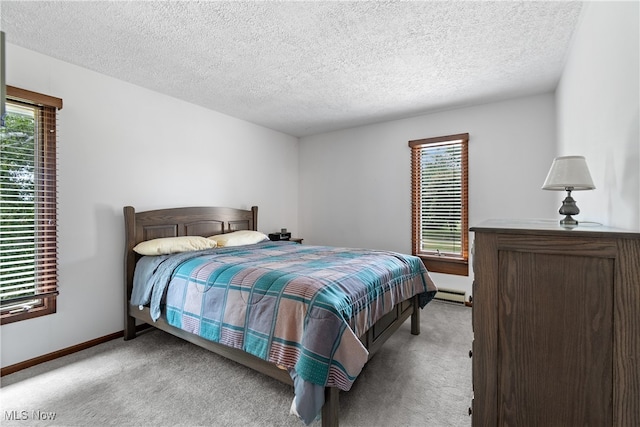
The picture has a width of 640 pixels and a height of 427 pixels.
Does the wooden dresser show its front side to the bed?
yes

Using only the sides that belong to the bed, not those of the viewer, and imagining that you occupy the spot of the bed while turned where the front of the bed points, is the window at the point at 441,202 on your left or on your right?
on your left

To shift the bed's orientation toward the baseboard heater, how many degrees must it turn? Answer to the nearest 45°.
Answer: approximately 90° to its left

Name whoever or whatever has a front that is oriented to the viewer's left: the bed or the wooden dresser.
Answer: the wooden dresser

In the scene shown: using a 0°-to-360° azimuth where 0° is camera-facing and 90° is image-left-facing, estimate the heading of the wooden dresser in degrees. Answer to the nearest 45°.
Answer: approximately 90°

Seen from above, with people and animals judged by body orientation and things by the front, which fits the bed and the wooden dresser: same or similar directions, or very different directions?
very different directions

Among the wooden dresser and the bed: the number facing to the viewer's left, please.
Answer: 1

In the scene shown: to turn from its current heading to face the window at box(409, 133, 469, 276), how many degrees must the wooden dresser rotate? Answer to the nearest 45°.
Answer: approximately 45° to its right

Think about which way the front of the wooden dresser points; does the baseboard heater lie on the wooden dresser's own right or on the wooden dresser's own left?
on the wooden dresser's own right

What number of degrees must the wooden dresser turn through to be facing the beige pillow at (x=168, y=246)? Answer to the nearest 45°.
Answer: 0° — it already faces it
